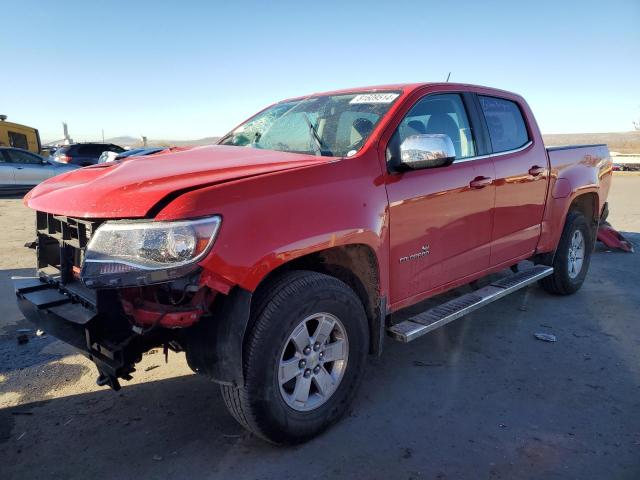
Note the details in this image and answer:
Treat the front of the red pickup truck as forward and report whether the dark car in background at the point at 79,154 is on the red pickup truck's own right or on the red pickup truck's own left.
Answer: on the red pickup truck's own right
